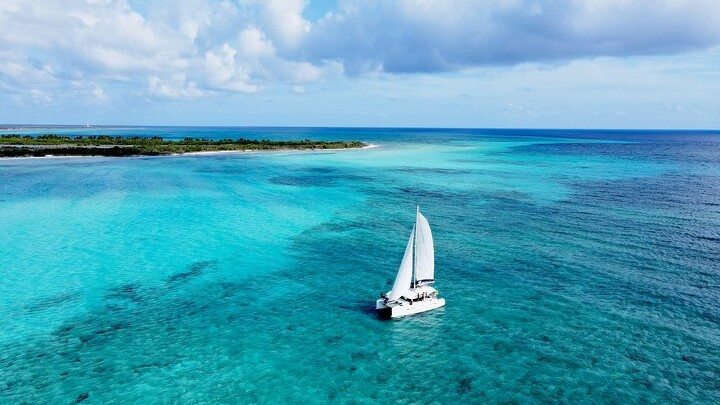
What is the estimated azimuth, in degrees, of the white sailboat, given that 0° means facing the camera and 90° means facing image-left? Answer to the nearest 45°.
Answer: approximately 45°
